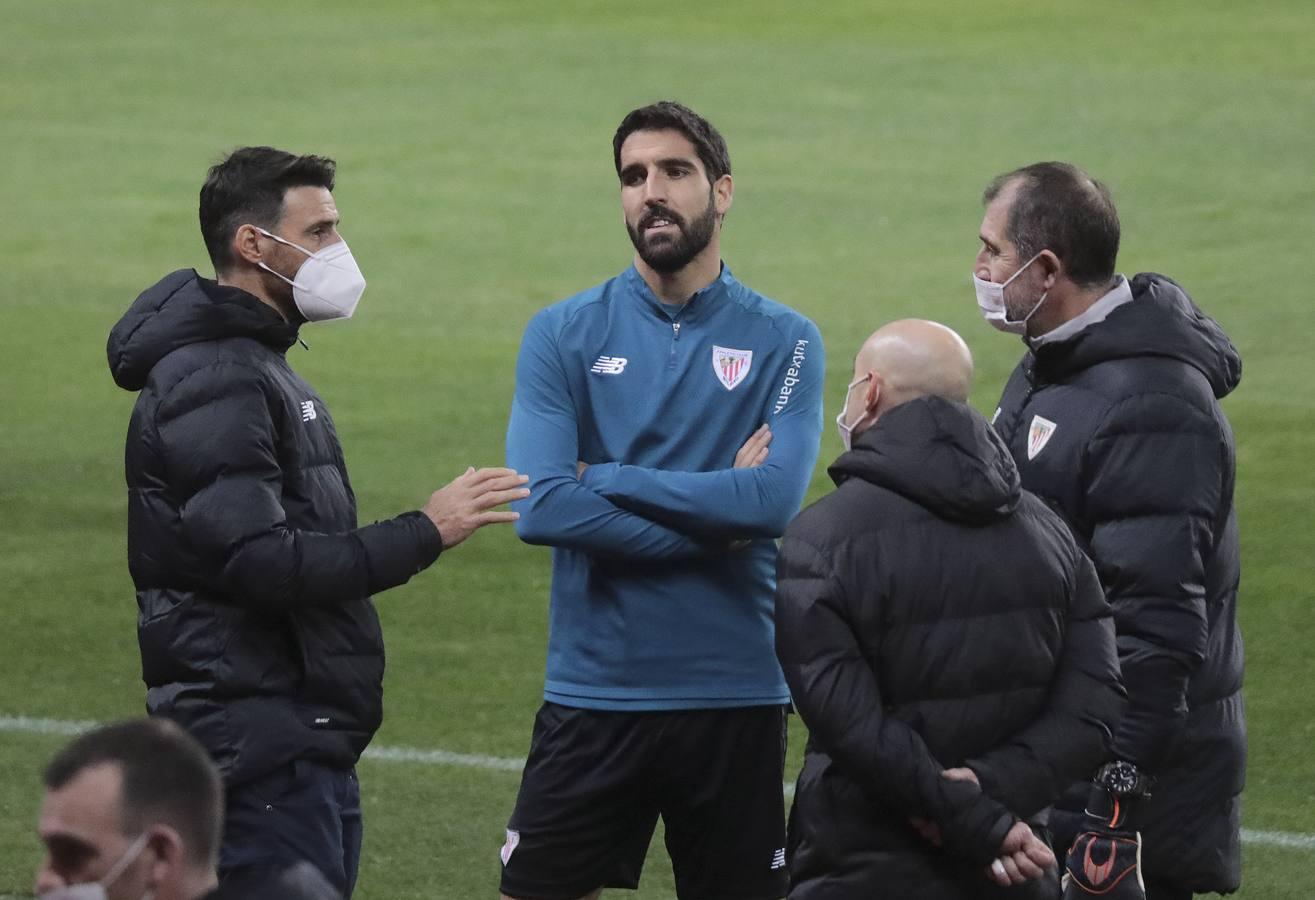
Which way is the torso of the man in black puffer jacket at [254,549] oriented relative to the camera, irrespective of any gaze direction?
to the viewer's right

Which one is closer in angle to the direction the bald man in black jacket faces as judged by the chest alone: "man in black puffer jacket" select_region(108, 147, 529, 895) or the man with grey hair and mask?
the man in black puffer jacket

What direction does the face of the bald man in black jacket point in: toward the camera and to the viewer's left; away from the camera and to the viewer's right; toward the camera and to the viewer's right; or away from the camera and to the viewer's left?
away from the camera and to the viewer's left

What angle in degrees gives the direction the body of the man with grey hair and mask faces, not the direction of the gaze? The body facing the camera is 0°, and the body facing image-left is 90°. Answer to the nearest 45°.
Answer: approximately 90°

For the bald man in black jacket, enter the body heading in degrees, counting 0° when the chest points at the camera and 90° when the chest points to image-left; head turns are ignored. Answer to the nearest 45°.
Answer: approximately 135°

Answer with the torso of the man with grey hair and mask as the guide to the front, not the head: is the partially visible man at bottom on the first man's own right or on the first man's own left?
on the first man's own left
